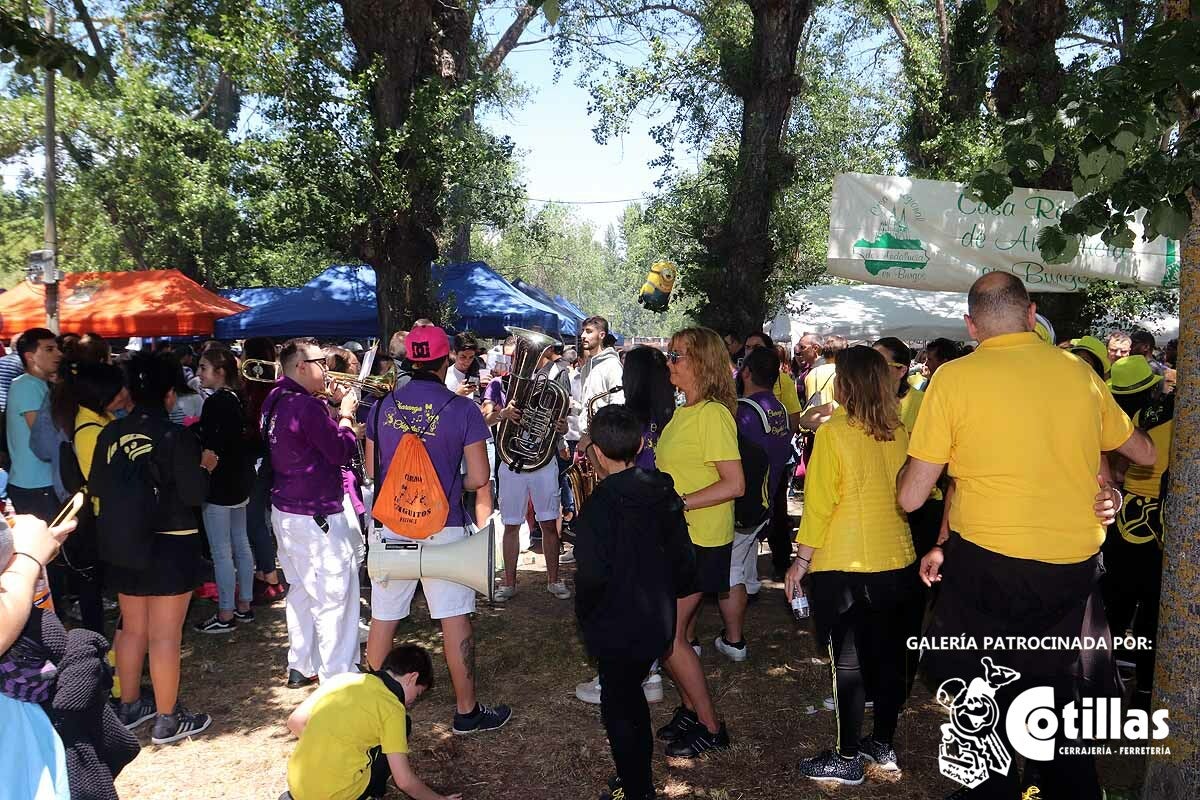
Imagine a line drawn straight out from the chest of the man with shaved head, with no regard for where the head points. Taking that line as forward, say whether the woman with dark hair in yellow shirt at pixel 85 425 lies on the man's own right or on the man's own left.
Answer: on the man's own left

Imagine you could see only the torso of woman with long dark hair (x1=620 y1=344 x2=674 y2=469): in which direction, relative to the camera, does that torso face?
away from the camera

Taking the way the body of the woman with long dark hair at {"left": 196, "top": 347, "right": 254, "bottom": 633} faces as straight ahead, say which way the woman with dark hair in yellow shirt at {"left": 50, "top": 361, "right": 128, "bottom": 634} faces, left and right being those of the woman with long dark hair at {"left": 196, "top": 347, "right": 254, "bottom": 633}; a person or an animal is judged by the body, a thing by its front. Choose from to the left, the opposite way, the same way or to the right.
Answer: the opposite way

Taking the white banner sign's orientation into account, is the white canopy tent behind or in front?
behind

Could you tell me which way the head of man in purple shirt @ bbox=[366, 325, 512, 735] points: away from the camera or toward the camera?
away from the camera

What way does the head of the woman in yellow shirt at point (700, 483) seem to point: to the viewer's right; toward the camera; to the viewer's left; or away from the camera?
to the viewer's left

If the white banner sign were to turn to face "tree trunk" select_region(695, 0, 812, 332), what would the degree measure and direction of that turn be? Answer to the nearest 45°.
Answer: approximately 135° to its right

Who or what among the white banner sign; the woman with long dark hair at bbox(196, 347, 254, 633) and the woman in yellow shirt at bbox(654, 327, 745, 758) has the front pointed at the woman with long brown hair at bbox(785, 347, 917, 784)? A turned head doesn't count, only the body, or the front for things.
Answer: the white banner sign

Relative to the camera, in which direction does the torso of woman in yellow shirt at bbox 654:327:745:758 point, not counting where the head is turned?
to the viewer's left

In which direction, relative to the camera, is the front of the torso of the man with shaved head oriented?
away from the camera
